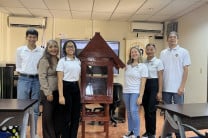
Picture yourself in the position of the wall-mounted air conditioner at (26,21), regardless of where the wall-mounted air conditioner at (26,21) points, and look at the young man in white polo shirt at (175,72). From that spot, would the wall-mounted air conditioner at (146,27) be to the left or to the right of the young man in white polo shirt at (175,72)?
left

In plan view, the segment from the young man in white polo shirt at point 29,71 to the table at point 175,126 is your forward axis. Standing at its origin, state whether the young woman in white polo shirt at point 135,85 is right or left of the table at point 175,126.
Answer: left

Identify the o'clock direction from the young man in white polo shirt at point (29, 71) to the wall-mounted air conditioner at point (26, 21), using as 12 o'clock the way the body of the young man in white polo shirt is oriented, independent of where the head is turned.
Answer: The wall-mounted air conditioner is roughly at 6 o'clock from the young man in white polo shirt.

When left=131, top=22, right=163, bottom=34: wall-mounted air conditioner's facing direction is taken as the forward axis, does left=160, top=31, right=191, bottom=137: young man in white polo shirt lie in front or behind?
in front

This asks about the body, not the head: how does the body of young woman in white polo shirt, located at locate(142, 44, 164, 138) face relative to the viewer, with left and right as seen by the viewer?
facing the viewer and to the left of the viewer

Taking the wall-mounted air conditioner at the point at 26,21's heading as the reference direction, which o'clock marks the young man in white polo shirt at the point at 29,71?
The young man in white polo shirt is roughly at 12 o'clock from the wall-mounted air conditioner.

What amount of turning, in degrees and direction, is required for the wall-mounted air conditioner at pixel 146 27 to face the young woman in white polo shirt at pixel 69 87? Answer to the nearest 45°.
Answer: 0° — it already faces them

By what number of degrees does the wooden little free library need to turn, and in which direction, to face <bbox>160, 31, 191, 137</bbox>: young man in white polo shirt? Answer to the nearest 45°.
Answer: approximately 90° to its left

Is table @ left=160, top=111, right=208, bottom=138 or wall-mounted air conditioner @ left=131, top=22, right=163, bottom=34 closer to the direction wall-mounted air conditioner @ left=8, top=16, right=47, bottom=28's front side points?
the table

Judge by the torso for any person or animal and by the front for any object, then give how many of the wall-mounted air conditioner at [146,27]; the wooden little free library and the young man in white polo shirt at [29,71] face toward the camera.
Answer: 3

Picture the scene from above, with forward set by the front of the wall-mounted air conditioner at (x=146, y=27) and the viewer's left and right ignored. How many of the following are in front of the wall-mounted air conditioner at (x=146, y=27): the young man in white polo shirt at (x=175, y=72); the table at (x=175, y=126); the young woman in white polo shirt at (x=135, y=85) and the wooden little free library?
4

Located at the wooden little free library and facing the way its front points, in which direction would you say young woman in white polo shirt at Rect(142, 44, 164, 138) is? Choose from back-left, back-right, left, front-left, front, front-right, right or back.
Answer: left

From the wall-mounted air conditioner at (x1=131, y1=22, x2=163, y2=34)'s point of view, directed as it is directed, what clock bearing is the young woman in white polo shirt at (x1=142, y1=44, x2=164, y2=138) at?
The young woman in white polo shirt is roughly at 12 o'clock from the wall-mounted air conditioner.
